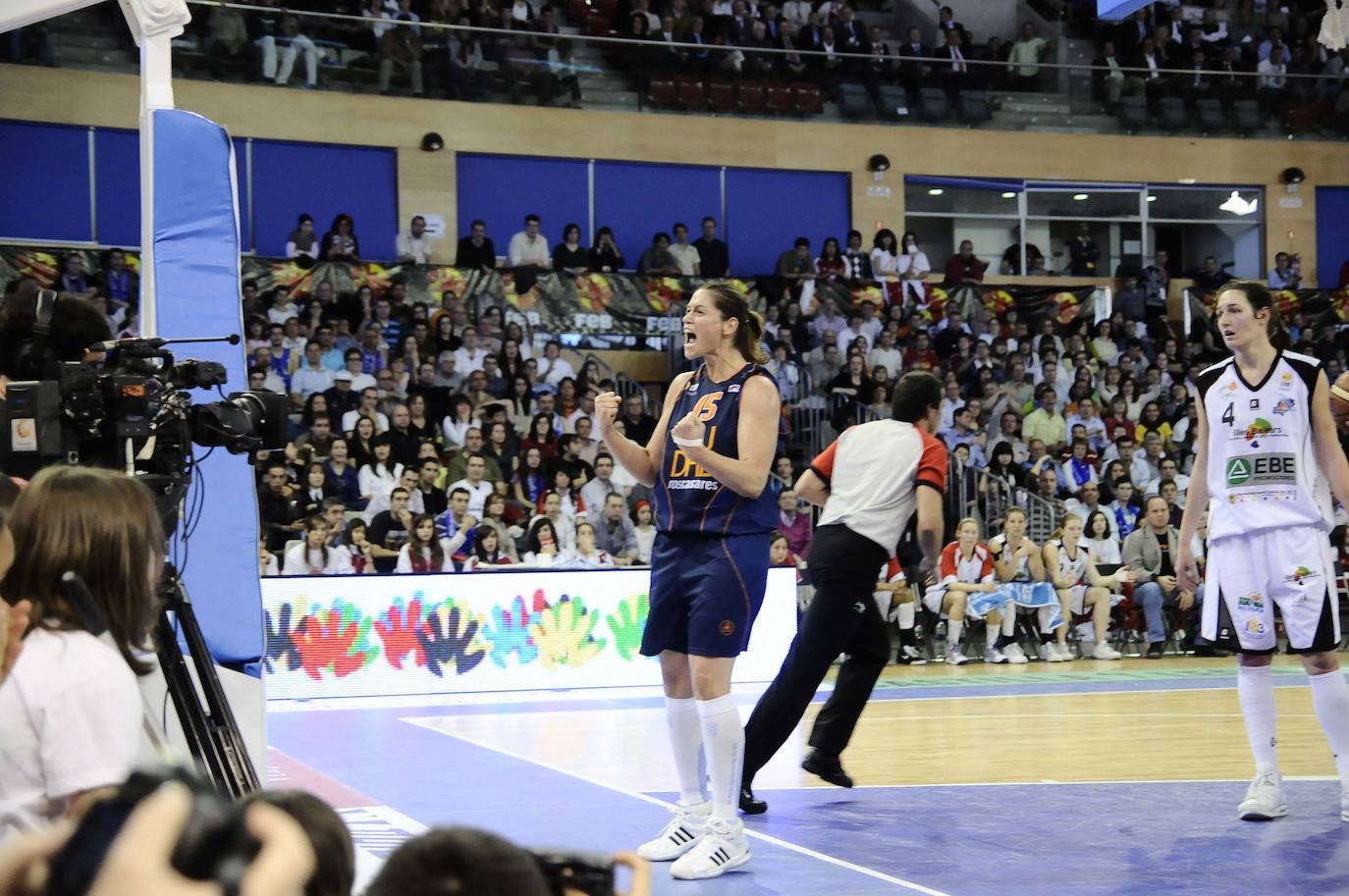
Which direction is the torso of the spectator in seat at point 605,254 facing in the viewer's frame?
toward the camera

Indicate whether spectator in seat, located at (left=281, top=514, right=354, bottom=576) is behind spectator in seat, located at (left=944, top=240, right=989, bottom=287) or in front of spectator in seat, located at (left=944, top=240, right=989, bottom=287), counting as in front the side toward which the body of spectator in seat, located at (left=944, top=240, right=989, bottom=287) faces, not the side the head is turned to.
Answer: in front

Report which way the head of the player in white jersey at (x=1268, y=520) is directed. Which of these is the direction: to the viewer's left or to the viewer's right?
to the viewer's left

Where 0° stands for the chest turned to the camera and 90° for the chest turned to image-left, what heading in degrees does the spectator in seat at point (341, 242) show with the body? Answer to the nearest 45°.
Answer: approximately 0°

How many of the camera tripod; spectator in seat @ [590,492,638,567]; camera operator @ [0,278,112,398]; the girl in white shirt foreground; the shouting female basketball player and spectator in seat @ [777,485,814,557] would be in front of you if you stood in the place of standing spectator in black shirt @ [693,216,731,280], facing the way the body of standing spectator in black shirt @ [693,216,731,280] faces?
6

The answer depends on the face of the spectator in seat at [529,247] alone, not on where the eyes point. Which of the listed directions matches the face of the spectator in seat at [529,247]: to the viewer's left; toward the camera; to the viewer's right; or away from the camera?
toward the camera

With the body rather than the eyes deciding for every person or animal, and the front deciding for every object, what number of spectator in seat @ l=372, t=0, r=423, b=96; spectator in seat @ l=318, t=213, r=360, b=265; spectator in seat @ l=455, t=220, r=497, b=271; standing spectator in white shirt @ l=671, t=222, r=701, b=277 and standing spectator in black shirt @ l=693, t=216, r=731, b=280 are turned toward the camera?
5

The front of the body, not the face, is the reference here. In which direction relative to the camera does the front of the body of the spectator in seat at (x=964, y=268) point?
toward the camera

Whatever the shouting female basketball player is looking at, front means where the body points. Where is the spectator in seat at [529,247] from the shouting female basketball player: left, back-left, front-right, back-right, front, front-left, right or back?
back-right

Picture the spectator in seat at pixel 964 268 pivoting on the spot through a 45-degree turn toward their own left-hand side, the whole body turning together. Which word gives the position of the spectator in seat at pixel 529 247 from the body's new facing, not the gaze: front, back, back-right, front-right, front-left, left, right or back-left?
right

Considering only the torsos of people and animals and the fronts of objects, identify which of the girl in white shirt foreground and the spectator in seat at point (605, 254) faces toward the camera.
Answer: the spectator in seat

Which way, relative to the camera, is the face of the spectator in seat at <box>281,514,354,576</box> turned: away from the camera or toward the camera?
toward the camera

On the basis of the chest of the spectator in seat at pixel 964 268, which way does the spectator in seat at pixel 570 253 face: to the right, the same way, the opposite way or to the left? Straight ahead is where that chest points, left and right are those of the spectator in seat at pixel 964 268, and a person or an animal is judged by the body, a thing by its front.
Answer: the same way

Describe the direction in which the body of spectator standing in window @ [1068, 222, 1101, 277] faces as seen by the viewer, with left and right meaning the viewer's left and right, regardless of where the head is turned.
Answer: facing the viewer

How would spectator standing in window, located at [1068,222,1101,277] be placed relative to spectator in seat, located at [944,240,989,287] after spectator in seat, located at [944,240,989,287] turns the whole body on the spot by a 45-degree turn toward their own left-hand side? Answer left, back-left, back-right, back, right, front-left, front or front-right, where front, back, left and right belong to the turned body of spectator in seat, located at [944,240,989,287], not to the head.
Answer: left

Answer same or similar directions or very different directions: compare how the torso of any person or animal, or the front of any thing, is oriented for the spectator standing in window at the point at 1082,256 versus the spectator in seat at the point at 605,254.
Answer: same or similar directions

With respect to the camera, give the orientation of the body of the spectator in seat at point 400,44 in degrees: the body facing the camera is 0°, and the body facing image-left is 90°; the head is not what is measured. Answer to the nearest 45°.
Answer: approximately 0°
